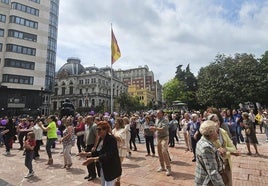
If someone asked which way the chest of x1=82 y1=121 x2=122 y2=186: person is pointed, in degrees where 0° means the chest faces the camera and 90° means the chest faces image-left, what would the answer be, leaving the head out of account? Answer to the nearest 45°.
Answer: approximately 90°

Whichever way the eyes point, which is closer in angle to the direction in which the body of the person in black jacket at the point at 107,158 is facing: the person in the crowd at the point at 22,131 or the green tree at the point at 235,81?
the person in the crowd

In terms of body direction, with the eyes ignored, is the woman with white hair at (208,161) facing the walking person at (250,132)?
no

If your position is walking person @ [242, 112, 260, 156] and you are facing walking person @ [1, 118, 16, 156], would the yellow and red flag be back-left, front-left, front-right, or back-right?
front-right

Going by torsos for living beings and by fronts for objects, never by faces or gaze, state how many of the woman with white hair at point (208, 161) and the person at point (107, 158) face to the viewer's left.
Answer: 1

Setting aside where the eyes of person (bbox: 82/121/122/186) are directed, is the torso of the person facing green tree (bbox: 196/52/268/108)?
no

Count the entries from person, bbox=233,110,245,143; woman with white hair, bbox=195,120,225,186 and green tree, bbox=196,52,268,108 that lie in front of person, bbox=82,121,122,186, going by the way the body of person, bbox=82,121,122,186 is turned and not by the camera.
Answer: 0
